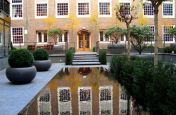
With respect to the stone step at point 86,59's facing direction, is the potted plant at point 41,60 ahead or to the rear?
ahead

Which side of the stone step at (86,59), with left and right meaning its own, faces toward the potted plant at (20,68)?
front

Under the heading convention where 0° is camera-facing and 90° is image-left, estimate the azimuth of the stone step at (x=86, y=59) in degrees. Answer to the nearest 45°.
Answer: approximately 0°

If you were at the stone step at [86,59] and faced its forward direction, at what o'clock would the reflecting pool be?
The reflecting pool is roughly at 12 o'clock from the stone step.
